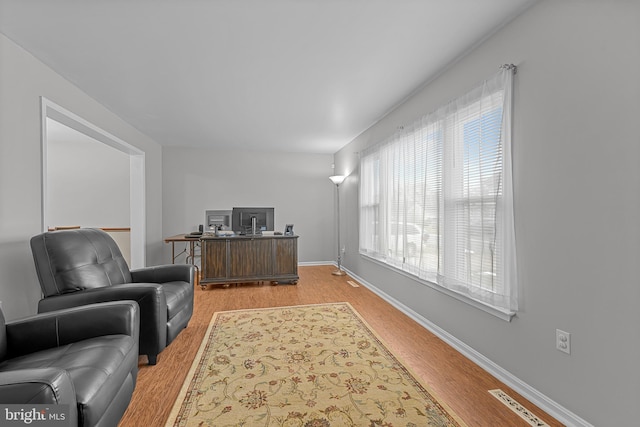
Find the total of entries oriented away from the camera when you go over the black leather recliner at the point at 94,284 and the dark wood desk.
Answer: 1

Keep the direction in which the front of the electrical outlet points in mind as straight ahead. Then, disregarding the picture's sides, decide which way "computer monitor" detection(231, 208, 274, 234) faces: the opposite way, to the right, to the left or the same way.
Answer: to the right

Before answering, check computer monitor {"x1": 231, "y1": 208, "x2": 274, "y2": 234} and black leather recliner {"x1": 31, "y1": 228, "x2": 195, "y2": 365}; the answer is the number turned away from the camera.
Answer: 1

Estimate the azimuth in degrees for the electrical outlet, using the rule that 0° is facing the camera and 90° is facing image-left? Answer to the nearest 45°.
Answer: approximately 45°

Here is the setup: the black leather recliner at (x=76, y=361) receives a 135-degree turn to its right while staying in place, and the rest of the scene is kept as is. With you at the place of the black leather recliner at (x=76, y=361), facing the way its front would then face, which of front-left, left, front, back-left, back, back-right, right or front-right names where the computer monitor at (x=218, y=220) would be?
back-right

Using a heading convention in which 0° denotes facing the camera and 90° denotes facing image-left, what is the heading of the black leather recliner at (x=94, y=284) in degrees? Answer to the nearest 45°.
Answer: approximately 315°

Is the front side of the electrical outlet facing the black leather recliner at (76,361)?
yes

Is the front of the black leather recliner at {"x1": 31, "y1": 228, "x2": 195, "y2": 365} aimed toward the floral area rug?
yes

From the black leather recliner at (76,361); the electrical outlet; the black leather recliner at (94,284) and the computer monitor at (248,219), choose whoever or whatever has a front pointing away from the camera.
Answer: the computer monitor

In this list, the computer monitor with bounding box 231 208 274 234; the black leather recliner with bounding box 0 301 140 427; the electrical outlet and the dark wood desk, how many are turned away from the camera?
2

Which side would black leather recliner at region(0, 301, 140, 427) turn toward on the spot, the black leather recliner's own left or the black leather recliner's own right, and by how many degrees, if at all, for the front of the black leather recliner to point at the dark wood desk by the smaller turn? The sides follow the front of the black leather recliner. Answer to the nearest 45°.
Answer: approximately 90° to the black leather recliner's own left
